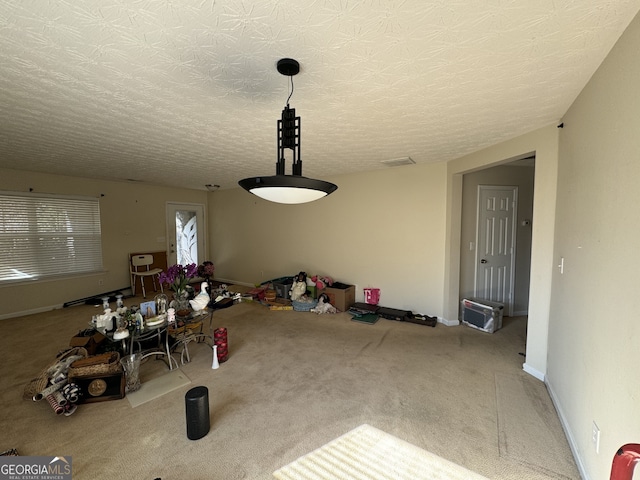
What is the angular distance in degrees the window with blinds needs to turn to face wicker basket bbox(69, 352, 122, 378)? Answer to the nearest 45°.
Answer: approximately 45° to its right

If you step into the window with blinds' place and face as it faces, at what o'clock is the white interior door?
The white interior door is roughly at 12 o'clock from the window with blinds.

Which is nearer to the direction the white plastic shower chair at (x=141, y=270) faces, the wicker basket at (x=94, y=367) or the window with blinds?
the wicker basket

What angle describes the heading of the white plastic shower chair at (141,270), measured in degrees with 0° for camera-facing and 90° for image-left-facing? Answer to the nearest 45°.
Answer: approximately 315°
